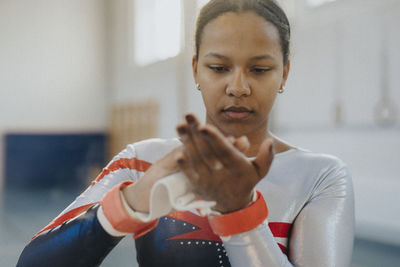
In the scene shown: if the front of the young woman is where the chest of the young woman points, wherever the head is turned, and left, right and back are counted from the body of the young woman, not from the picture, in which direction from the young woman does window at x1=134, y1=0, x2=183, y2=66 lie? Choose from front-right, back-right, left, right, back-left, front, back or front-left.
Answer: back

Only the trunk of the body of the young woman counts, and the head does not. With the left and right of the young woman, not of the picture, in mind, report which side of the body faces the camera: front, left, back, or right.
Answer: front

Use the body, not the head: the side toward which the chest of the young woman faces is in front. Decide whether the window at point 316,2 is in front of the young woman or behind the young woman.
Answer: behind
